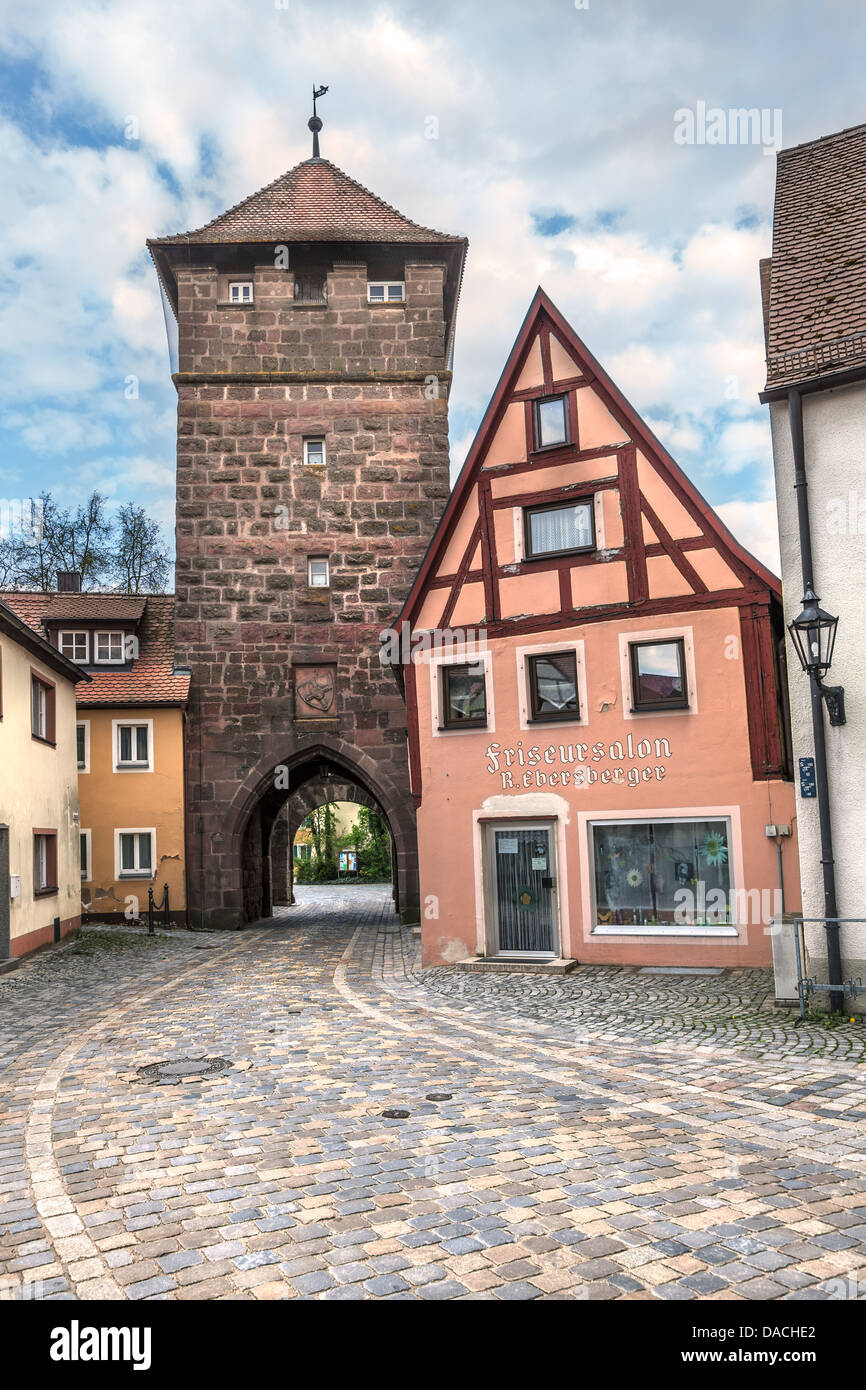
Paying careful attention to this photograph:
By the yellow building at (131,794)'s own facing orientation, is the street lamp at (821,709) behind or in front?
in front

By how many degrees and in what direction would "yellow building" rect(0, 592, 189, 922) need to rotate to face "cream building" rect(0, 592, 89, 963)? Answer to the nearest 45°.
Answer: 0° — it already faces it

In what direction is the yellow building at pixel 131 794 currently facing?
toward the camera

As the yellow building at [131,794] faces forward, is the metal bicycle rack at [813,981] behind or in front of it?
in front
